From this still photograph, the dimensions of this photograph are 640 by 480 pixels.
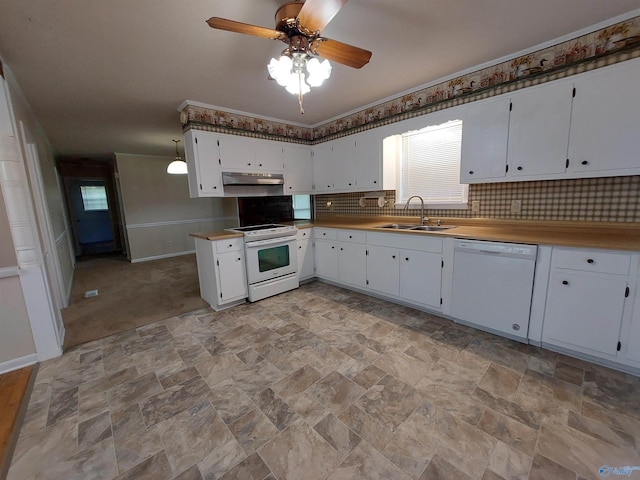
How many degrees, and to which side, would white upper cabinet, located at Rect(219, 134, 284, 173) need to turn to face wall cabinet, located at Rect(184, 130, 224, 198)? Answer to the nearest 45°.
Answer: approximately 90° to its right

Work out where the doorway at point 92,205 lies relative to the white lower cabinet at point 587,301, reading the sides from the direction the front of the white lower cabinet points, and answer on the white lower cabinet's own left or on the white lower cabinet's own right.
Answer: on the white lower cabinet's own right

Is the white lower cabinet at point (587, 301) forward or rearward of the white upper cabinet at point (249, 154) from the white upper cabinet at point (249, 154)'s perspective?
forward

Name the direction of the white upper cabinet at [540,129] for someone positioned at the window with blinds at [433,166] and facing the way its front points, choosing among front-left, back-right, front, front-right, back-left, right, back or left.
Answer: left

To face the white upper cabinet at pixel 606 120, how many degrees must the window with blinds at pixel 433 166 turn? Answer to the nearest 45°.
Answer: approximately 90° to its left

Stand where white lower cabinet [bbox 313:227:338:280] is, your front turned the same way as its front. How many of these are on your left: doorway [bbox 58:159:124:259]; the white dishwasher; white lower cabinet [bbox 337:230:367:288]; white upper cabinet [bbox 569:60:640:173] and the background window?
3
